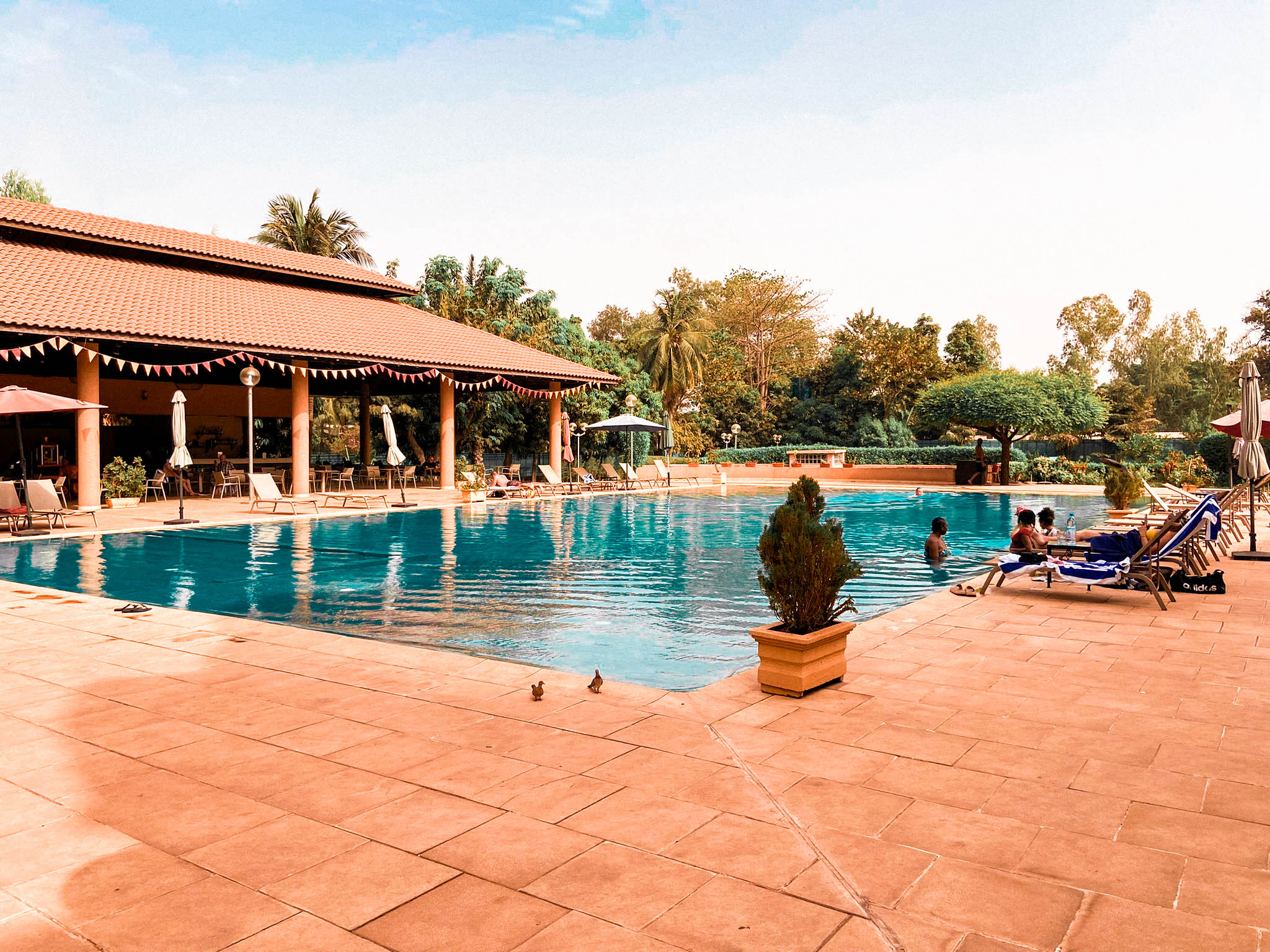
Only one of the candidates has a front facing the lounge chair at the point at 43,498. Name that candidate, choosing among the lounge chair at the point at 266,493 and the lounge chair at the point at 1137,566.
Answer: the lounge chair at the point at 1137,566

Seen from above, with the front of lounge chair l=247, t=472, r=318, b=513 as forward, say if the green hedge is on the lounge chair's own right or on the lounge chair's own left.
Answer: on the lounge chair's own left

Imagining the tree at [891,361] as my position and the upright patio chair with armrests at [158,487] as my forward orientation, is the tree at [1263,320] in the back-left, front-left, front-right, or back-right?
back-left

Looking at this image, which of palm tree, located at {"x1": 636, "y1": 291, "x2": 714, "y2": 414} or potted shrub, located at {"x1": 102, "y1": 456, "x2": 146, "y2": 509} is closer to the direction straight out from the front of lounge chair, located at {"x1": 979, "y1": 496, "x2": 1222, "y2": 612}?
the potted shrub

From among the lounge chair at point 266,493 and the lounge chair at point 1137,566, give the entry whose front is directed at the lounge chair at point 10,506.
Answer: the lounge chair at point 1137,566

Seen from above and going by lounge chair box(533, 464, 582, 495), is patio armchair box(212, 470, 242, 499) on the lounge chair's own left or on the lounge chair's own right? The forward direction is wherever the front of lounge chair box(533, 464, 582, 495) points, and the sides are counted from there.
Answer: on the lounge chair's own right

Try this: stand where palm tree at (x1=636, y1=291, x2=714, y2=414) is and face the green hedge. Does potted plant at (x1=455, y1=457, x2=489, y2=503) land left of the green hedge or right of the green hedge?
right

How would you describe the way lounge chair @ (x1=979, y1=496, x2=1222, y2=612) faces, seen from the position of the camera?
facing to the left of the viewer

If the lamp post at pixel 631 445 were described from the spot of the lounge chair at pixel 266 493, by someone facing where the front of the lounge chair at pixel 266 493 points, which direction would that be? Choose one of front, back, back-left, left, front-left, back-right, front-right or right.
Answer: left

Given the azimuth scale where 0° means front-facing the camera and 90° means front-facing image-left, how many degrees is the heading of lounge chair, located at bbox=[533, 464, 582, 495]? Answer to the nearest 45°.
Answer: approximately 315°

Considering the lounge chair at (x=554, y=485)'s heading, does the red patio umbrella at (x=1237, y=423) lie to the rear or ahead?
ahead

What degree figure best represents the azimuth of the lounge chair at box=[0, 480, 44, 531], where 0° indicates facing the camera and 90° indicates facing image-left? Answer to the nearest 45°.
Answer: approximately 315°

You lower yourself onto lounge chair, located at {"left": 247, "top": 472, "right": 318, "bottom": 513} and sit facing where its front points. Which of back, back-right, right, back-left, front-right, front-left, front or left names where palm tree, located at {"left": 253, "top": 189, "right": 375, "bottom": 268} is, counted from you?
back-left

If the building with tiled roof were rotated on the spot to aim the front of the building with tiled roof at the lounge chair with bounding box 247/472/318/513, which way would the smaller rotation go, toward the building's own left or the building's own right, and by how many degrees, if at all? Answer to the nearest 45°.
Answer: approximately 45° to the building's own right
